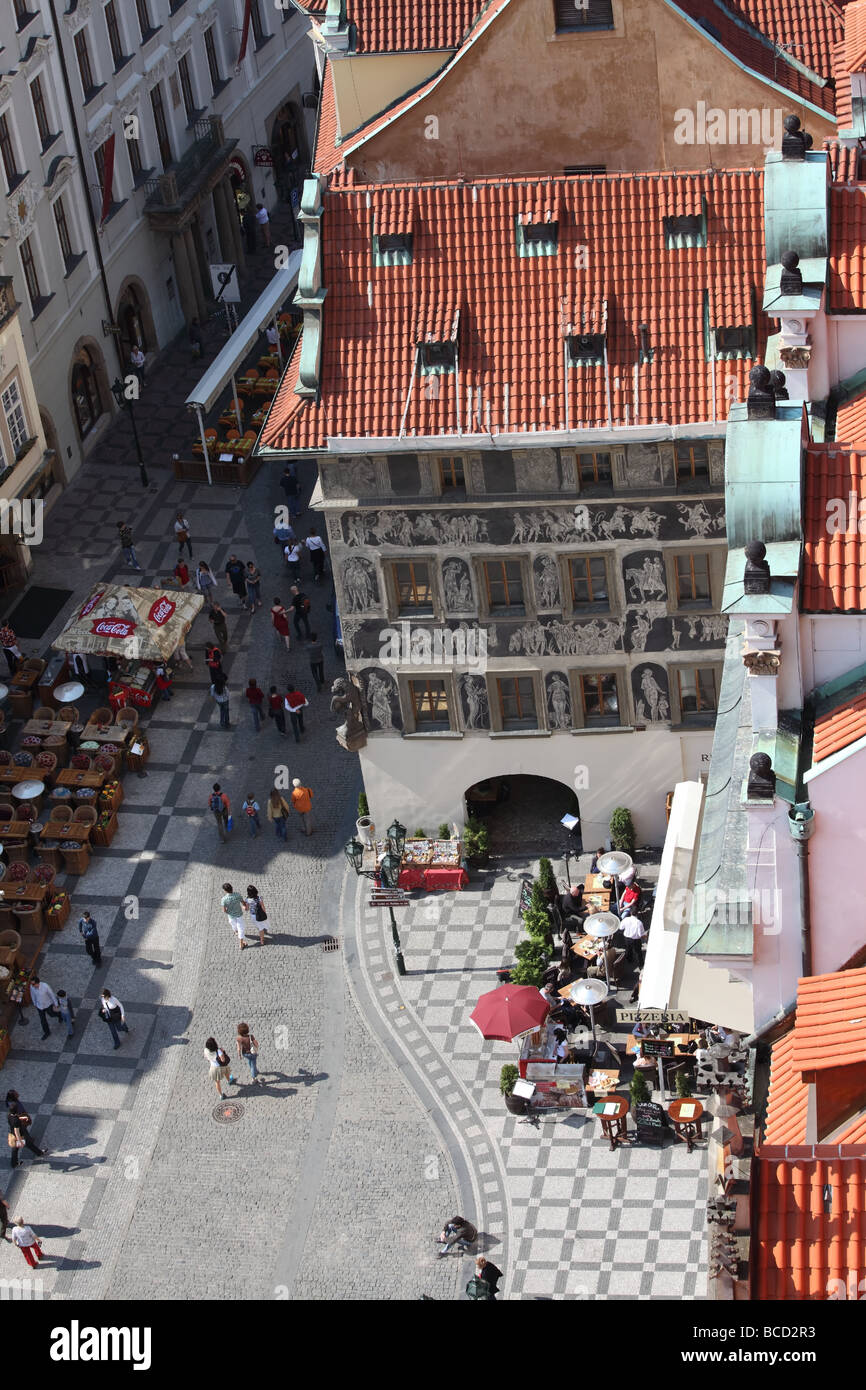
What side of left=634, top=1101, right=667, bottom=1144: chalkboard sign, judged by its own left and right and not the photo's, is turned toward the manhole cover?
right

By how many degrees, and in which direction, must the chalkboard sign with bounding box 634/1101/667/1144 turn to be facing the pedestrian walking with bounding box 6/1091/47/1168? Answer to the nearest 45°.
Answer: approximately 90° to its right

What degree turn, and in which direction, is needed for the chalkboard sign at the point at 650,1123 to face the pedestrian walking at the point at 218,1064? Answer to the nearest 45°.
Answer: approximately 90° to its right

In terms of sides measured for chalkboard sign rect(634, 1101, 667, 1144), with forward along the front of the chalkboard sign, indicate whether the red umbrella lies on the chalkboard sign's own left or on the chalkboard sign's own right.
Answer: on the chalkboard sign's own right

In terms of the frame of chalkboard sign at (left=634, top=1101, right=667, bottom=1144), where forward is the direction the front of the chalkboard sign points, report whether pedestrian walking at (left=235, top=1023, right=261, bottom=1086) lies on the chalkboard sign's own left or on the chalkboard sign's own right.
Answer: on the chalkboard sign's own right

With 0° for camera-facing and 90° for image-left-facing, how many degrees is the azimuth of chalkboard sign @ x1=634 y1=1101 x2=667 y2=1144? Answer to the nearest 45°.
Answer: approximately 0°

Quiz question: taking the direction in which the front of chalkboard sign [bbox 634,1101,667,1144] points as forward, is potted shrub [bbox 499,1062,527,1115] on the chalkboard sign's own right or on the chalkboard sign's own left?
on the chalkboard sign's own right
